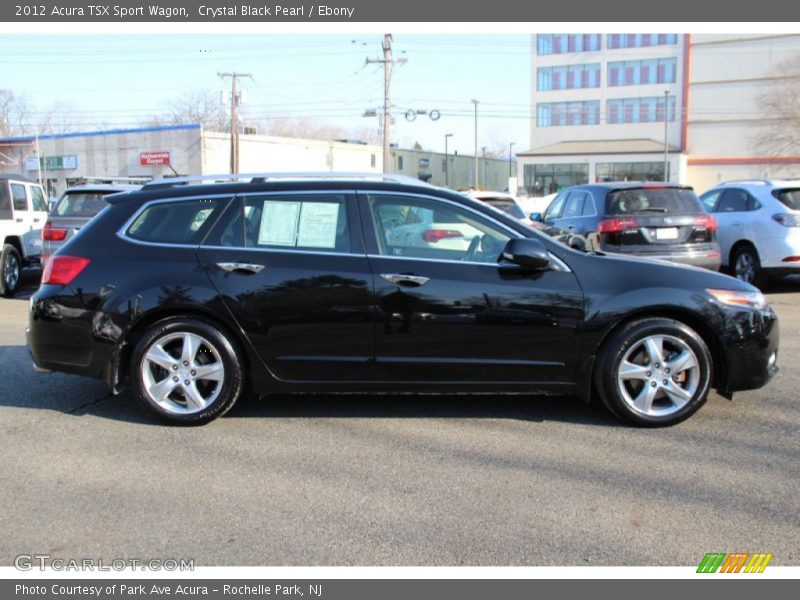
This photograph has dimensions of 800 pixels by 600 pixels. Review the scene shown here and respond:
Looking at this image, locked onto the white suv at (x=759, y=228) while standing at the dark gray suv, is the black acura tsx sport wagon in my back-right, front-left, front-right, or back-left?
back-right

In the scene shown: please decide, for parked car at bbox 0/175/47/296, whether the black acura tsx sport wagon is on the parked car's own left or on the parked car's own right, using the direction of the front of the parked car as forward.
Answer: on the parked car's own right

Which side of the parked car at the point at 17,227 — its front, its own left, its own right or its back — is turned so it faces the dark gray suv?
right

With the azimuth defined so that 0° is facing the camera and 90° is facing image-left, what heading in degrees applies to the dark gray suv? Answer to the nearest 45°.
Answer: approximately 135°

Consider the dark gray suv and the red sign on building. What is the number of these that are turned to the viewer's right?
0

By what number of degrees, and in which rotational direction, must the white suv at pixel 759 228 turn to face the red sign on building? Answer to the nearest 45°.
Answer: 0° — it already faces it

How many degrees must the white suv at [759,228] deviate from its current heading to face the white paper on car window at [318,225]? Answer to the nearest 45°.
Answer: approximately 135° to its left

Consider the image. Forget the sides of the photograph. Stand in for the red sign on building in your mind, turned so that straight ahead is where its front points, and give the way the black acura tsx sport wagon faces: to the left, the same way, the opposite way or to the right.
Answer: to the left

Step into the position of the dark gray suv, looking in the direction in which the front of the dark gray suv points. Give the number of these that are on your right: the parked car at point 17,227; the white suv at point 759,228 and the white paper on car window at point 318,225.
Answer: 1

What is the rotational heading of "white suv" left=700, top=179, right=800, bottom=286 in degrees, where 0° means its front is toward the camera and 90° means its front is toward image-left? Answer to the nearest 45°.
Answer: approximately 135°

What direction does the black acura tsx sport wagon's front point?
to the viewer's right
